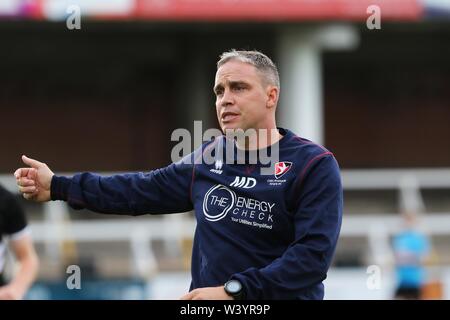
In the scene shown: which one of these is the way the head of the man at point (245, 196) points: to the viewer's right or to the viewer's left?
to the viewer's left

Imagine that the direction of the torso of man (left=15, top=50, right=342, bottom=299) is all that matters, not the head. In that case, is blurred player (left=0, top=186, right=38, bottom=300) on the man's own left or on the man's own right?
on the man's own right

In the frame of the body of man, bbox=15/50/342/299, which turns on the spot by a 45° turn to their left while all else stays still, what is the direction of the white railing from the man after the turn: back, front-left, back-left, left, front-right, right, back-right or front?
back

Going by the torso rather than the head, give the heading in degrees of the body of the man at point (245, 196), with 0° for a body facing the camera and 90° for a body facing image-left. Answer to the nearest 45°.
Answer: approximately 45°
